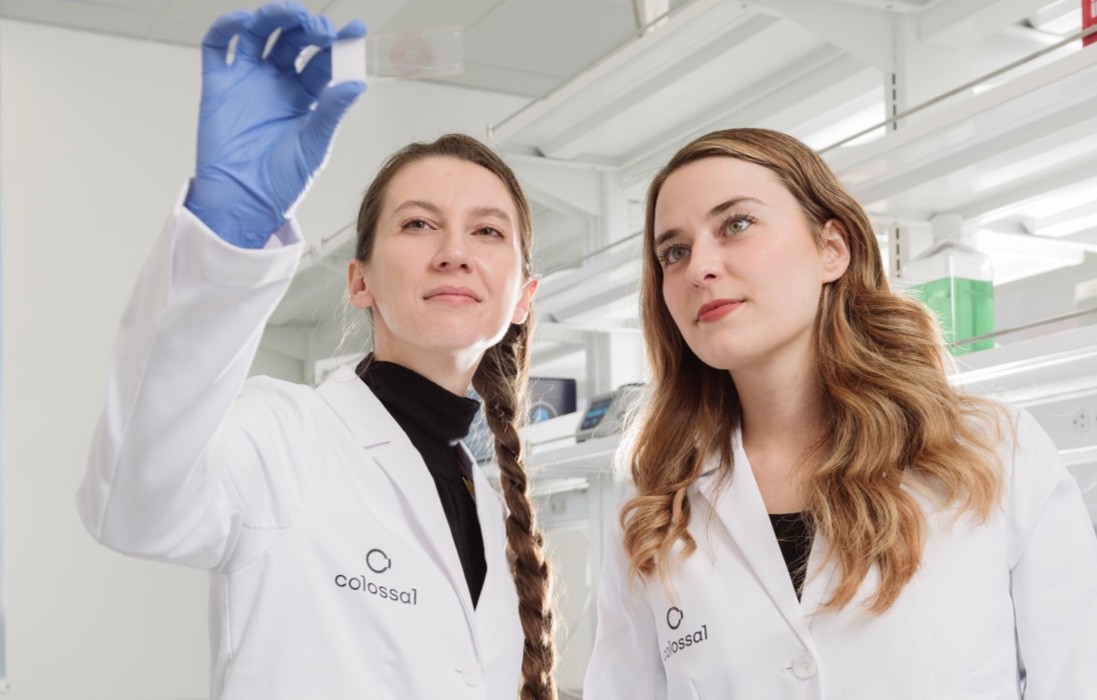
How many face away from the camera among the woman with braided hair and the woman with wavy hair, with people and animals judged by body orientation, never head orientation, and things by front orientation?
0

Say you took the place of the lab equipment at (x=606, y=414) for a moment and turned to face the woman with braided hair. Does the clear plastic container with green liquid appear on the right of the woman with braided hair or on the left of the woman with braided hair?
left

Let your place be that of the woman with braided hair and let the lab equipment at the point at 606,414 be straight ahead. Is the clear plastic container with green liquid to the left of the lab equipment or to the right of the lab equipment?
right

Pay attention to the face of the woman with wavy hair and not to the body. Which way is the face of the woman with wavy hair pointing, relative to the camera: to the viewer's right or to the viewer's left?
to the viewer's left

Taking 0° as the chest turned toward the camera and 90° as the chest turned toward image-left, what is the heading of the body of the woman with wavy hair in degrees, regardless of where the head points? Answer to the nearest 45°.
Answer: approximately 45°

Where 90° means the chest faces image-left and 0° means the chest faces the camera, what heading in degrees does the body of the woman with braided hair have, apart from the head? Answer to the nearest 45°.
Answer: approximately 315°
